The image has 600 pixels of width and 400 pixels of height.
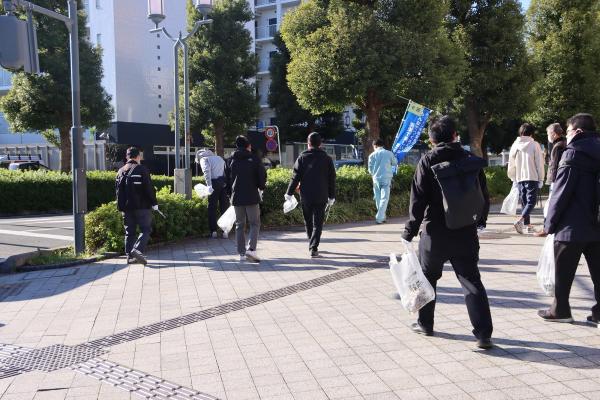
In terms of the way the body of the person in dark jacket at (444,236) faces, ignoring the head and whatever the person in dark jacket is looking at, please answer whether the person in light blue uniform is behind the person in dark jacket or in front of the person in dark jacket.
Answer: in front

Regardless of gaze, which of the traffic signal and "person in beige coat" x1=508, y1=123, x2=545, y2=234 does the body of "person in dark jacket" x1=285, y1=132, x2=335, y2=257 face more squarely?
the person in beige coat

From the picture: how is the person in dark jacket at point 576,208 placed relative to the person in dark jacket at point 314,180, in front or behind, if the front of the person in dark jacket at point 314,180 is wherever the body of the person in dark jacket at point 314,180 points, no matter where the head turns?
behind

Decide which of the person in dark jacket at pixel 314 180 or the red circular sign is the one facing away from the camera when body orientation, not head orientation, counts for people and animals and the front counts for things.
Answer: the person in dark jacket

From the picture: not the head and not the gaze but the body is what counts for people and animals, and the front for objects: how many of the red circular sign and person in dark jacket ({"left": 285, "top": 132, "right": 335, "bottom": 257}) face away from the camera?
1

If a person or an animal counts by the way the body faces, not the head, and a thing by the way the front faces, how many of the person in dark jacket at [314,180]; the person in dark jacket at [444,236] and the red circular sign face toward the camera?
1

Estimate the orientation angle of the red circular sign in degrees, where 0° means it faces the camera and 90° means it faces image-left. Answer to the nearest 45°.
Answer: approximately 0°

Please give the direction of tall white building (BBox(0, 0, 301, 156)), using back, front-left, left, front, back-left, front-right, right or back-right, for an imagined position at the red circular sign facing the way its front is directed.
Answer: back-right

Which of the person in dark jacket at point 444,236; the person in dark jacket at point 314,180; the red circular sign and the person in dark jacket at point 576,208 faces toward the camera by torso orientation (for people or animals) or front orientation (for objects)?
the red circular sign

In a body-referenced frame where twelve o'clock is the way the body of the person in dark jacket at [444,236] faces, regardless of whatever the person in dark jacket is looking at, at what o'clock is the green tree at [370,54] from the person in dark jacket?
The green tree is roughly at 1 o'clock from the person in dark jacket.

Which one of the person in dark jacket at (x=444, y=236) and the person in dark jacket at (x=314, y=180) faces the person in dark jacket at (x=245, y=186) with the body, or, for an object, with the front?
the person in dark jacket at (x=444, y=236)

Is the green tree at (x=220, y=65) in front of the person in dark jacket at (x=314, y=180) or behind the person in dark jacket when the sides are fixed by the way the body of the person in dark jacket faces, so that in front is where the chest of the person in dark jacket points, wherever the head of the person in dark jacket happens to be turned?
in front

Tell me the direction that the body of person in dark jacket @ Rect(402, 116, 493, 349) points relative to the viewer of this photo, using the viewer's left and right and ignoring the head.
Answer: facing away from the viewer and to the left of the viewer

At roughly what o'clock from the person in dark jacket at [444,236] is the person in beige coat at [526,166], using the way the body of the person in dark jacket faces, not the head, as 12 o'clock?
The person in beige coat is roughly at 2 o'clock from the person in dark jacket.

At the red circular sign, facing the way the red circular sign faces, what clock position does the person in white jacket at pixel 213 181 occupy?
The person in white jacket is roughly at 12 o'clock from the red circular sign.

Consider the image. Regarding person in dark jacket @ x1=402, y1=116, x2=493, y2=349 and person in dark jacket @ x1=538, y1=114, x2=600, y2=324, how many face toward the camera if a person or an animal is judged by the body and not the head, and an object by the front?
0

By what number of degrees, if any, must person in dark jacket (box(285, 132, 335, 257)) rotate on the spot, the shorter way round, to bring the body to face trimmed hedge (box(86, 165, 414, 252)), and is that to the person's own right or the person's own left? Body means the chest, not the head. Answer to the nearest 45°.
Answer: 0° — they already face it
